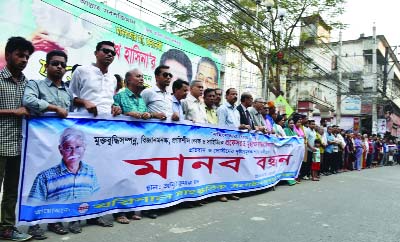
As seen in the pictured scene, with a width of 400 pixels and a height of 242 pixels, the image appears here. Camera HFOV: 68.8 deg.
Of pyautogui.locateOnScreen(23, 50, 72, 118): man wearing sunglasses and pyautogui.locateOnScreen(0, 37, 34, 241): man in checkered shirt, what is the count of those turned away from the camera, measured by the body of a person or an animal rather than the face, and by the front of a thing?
0

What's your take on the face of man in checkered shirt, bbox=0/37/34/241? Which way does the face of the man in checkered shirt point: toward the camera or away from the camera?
toward the camera

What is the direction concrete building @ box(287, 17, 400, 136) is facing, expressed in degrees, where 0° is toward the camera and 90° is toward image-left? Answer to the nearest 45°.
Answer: approximately 45°

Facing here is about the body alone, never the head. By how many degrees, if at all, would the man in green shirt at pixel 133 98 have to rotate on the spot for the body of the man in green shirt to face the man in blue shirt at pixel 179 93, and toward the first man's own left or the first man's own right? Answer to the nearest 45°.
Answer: approximately 90° to the first man's own left

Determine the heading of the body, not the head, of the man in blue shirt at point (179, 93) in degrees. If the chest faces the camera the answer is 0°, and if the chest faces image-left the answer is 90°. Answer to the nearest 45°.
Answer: approximately 315°

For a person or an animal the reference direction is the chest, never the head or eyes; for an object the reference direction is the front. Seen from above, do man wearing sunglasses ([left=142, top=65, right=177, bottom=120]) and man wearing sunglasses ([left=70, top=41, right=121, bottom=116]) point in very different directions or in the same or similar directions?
same or similar directions

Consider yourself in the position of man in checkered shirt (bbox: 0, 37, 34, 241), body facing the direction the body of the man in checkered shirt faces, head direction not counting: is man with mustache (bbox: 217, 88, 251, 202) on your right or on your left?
on your left

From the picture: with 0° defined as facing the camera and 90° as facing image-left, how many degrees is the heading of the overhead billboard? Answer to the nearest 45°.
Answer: approximately 315°

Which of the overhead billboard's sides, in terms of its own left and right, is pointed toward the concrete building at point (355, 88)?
left

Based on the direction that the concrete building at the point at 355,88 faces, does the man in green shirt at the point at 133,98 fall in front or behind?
in front

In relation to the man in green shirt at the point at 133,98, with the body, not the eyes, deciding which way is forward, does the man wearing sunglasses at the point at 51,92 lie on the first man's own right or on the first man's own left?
on the first man's own right

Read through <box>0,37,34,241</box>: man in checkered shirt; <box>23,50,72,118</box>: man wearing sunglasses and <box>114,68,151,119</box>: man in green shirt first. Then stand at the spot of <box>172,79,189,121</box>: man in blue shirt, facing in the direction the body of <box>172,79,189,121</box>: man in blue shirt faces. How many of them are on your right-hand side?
3

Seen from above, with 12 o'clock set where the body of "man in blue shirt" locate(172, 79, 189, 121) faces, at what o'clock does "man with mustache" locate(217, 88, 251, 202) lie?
The man with mustache is roughly at 9 o'clock from the man in blue shirt.

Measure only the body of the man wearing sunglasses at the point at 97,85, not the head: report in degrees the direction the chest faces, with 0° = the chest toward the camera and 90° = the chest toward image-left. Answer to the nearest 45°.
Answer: approximately 315°
